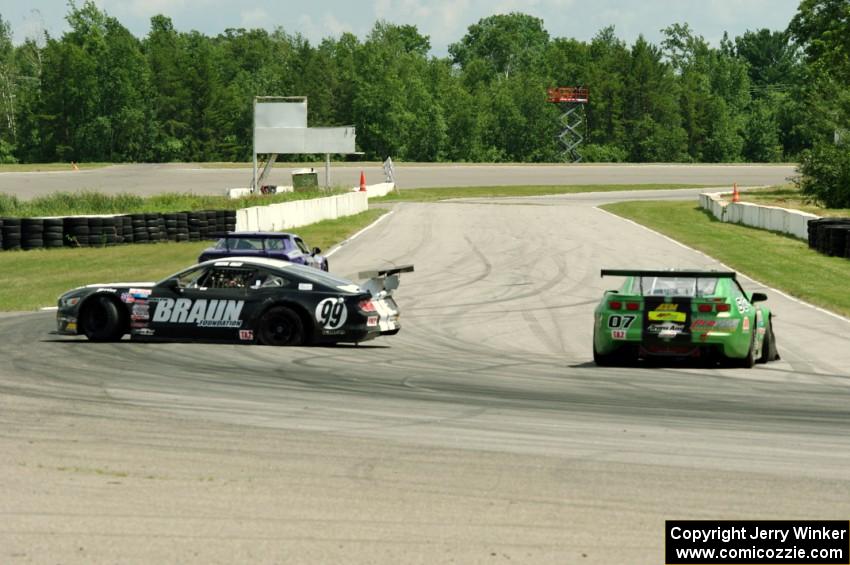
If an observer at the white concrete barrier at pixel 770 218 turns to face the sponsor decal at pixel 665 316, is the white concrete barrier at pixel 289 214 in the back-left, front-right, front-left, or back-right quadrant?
front-right

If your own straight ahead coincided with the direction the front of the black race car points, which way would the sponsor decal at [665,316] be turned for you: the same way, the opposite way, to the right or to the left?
to the left

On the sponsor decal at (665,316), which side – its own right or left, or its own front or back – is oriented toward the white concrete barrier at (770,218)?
back

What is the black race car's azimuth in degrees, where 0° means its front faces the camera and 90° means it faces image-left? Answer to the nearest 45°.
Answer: approximately 90°

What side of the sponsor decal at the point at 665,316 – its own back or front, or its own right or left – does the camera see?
front

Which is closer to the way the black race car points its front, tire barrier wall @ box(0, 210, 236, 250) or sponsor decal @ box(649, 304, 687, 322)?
the tire barrier wall

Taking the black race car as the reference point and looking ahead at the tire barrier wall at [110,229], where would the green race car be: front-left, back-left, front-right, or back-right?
back-right

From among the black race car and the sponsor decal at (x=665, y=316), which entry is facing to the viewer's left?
the black race car

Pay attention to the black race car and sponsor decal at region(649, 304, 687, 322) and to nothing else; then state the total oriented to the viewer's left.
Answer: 1

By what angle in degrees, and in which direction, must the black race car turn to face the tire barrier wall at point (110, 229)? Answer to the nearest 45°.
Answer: approximately 90° to its right

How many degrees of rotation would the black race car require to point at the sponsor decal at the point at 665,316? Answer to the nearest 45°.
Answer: approximately 135° to its left
